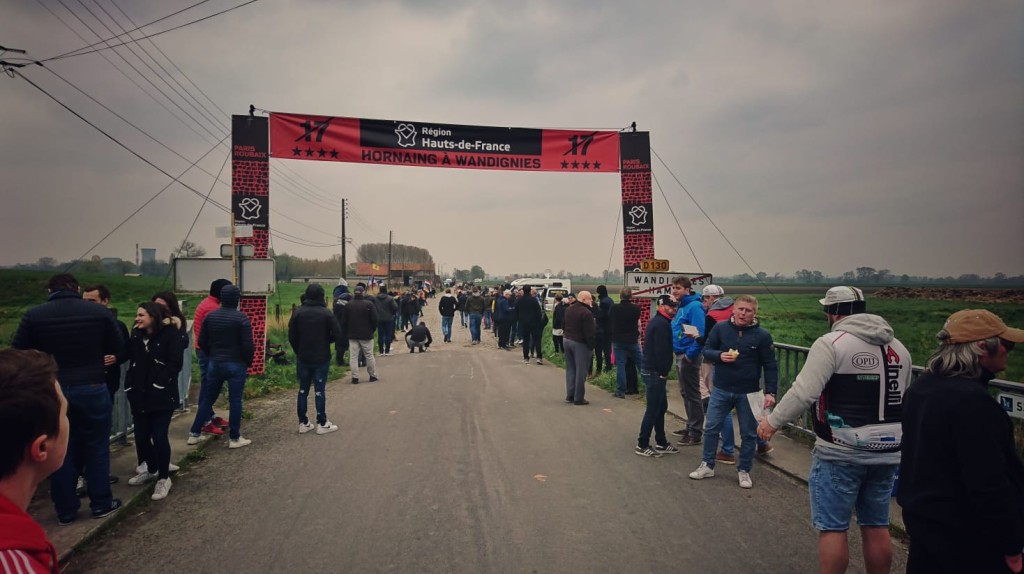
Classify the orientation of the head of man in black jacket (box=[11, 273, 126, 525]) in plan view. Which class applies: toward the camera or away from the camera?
away from the camera

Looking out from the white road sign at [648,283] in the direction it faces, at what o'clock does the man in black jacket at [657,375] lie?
The man in black jacket is roughly at 12 o'clock from the white road sign.

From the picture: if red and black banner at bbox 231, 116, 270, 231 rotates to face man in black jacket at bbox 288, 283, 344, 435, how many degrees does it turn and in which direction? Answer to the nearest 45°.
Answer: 0° — it already faces them

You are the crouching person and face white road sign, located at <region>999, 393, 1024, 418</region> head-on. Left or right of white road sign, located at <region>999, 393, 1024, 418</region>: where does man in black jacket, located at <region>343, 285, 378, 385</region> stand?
right

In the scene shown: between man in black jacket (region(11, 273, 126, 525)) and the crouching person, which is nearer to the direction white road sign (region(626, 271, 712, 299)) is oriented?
the man in black jacket
